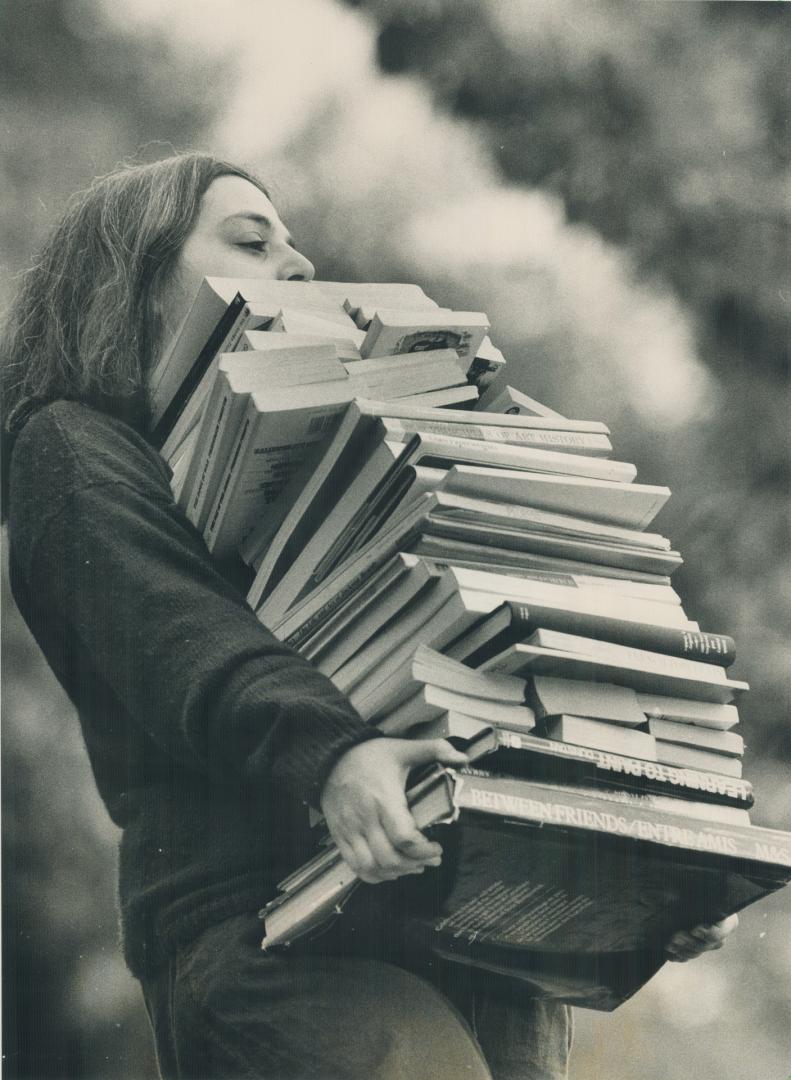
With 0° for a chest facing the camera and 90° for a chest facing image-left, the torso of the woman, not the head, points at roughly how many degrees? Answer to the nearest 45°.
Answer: approximately 270°

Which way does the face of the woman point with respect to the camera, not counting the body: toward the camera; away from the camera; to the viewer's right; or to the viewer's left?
to the viewer's right
